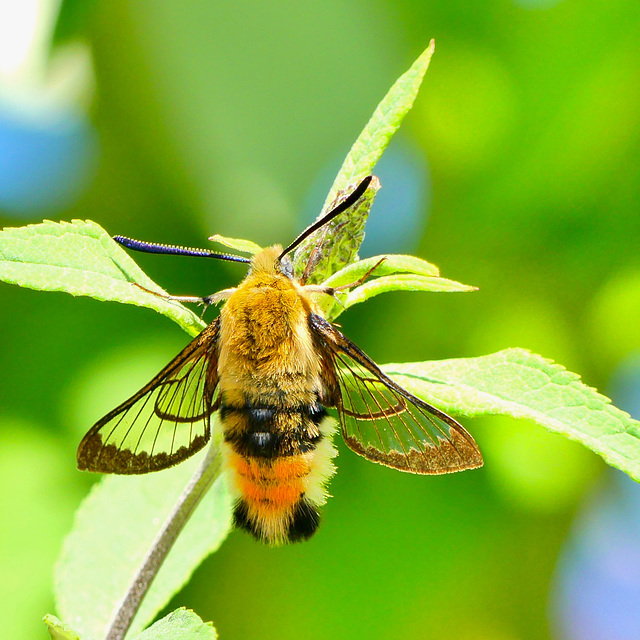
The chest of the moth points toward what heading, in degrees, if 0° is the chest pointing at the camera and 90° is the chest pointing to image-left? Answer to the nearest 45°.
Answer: approximately 180°
